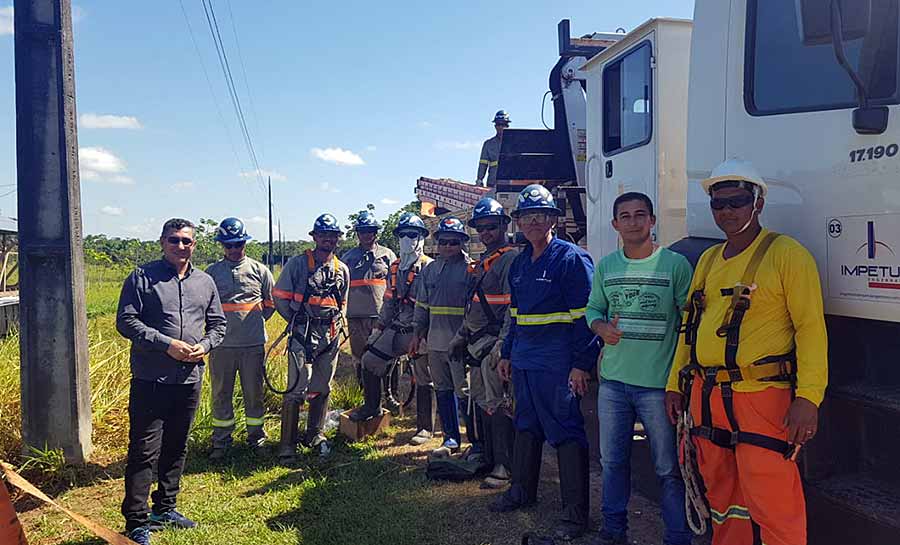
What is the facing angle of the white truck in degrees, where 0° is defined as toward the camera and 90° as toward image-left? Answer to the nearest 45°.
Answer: approximately 315°

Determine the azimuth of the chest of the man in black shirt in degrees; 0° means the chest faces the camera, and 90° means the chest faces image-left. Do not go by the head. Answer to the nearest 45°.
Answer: approximately 315°

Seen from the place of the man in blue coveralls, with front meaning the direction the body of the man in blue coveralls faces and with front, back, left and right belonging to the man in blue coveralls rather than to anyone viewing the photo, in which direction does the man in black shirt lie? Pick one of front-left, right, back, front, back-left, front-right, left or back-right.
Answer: front-right

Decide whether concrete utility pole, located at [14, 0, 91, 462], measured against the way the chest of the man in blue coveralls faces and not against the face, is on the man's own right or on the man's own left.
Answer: on the man's own right

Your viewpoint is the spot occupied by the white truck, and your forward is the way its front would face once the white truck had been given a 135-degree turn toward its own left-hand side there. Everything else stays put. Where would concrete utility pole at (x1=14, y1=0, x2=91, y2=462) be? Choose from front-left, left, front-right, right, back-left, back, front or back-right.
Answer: left

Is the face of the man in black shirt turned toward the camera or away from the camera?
toward the camera

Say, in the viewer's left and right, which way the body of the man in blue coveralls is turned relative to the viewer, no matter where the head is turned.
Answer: facing the viewer and to the left of the viewer

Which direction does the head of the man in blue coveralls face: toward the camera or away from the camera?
toward the camera
